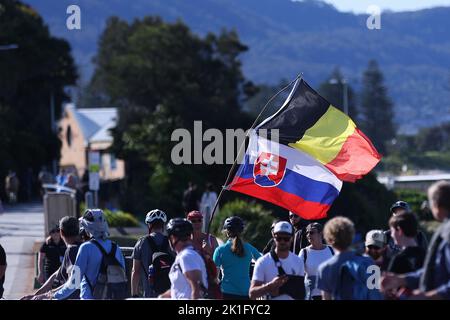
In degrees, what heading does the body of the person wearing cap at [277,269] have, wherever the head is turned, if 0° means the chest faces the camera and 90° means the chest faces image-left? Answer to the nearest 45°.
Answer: approximately 0°

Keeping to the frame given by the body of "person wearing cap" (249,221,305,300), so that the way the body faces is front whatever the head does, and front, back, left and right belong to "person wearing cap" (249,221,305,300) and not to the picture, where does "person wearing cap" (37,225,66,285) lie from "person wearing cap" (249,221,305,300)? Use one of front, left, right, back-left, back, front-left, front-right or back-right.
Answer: back-right

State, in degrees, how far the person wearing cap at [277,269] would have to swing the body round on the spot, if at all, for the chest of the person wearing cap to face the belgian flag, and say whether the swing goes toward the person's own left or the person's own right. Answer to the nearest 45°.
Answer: approximately 180°

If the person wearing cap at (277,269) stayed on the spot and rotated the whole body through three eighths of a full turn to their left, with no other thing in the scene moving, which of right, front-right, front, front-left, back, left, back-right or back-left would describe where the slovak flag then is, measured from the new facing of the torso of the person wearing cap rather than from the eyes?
front-left

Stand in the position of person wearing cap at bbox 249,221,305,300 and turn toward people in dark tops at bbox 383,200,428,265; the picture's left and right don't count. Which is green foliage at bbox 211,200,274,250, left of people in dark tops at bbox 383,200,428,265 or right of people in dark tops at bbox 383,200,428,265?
left

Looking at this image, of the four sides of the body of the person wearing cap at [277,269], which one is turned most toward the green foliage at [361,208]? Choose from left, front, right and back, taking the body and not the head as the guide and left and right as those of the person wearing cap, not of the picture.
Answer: back

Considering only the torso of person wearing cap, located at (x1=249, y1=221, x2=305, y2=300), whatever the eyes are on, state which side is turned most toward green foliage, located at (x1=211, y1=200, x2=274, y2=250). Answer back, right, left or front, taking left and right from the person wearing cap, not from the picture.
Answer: back
